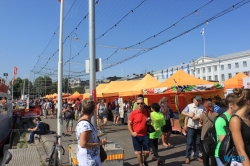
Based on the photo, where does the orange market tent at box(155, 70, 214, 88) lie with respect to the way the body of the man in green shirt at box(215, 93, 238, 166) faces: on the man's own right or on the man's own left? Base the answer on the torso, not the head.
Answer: on the man's own left

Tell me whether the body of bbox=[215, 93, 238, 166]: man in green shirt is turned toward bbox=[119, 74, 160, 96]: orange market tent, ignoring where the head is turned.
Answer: no

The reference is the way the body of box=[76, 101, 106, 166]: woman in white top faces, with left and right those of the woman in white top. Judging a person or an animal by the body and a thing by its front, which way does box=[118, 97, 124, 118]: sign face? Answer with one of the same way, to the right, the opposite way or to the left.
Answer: to the right

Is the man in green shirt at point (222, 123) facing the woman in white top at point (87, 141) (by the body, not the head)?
no

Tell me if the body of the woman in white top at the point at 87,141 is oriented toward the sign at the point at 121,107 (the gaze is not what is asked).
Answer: no

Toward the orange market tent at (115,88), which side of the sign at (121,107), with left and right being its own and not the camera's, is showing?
back

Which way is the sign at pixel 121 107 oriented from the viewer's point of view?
toward the camera

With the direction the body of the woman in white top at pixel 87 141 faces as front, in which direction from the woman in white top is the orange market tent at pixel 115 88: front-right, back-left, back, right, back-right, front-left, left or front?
left
